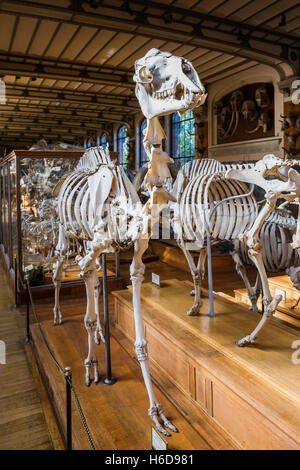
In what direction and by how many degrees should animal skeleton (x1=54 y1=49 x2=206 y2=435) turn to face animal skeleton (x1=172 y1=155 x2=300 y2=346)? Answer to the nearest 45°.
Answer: approximately 90° to its left

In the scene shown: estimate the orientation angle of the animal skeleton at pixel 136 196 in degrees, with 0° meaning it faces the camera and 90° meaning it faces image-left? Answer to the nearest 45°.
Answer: approximately 315°

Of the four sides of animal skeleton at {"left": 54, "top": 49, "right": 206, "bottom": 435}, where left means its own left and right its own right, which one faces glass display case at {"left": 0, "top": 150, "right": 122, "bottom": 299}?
back

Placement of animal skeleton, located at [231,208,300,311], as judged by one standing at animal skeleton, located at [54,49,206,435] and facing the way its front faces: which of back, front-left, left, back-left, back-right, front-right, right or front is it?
left

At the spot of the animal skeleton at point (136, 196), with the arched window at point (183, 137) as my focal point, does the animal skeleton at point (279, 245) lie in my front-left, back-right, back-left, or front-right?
front-right

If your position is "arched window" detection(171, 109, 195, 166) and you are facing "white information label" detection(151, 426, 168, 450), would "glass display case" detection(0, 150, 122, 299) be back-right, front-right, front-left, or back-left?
front-right

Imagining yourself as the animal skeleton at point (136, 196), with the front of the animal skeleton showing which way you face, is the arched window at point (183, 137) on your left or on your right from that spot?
on your left
